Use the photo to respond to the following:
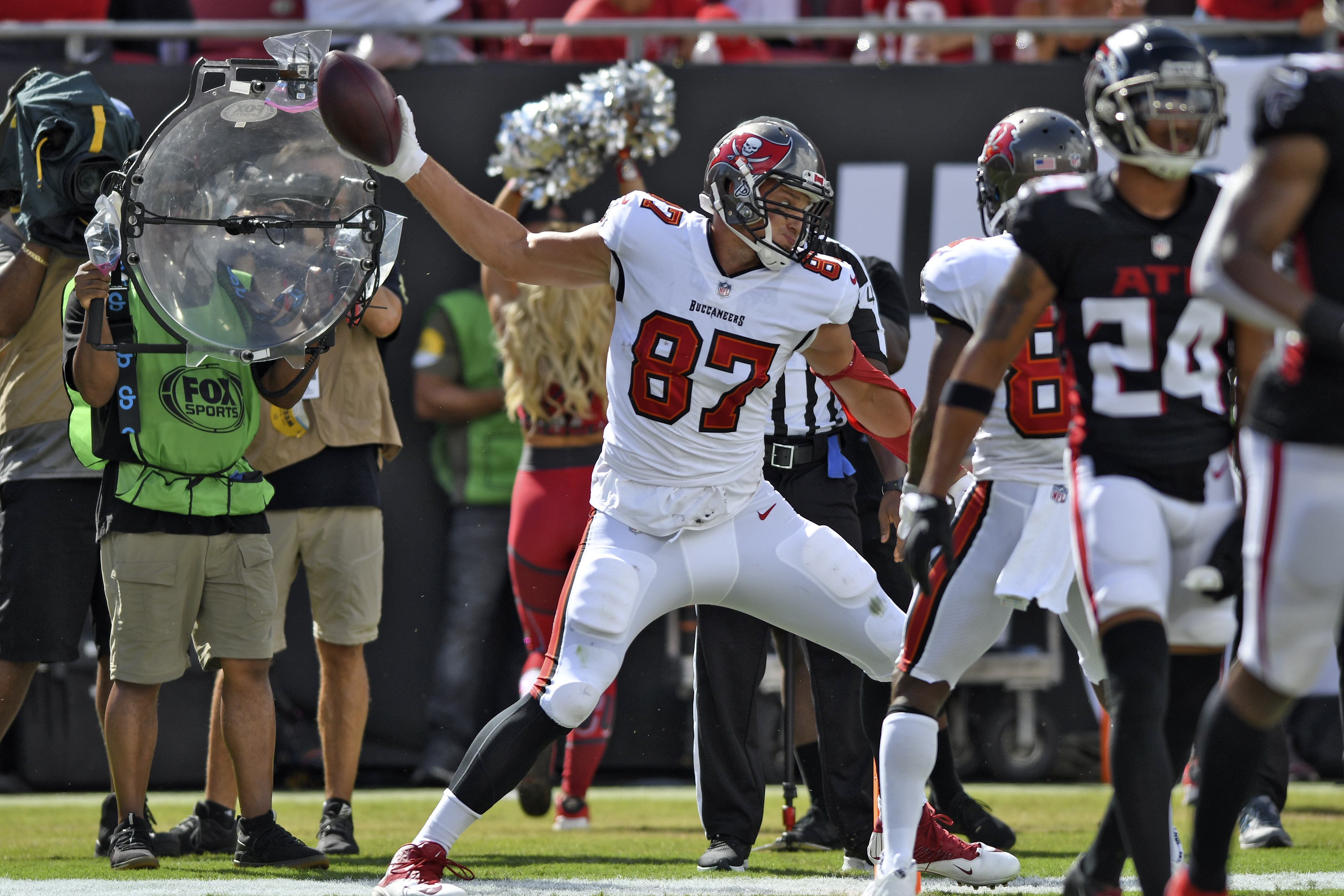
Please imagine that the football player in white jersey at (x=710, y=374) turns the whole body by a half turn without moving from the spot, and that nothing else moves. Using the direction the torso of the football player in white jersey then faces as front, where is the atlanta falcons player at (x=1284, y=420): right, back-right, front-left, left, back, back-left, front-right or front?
back-right

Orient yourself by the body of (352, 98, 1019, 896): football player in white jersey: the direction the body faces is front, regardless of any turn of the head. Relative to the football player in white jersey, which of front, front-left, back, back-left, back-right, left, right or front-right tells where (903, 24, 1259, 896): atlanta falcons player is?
front-left

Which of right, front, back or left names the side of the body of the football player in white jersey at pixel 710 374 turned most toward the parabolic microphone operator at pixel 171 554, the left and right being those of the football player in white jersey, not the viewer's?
right

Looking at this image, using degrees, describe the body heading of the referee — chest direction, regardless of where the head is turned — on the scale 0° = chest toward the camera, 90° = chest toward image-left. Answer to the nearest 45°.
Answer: approximately 0°

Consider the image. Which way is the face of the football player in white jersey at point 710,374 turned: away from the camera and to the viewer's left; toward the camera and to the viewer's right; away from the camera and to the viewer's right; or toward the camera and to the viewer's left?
toward the camera and to the viewer's right

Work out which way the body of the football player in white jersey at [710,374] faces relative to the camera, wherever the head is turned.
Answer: toward the camera

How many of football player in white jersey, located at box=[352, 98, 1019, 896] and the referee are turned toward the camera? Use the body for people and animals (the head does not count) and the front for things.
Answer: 2
